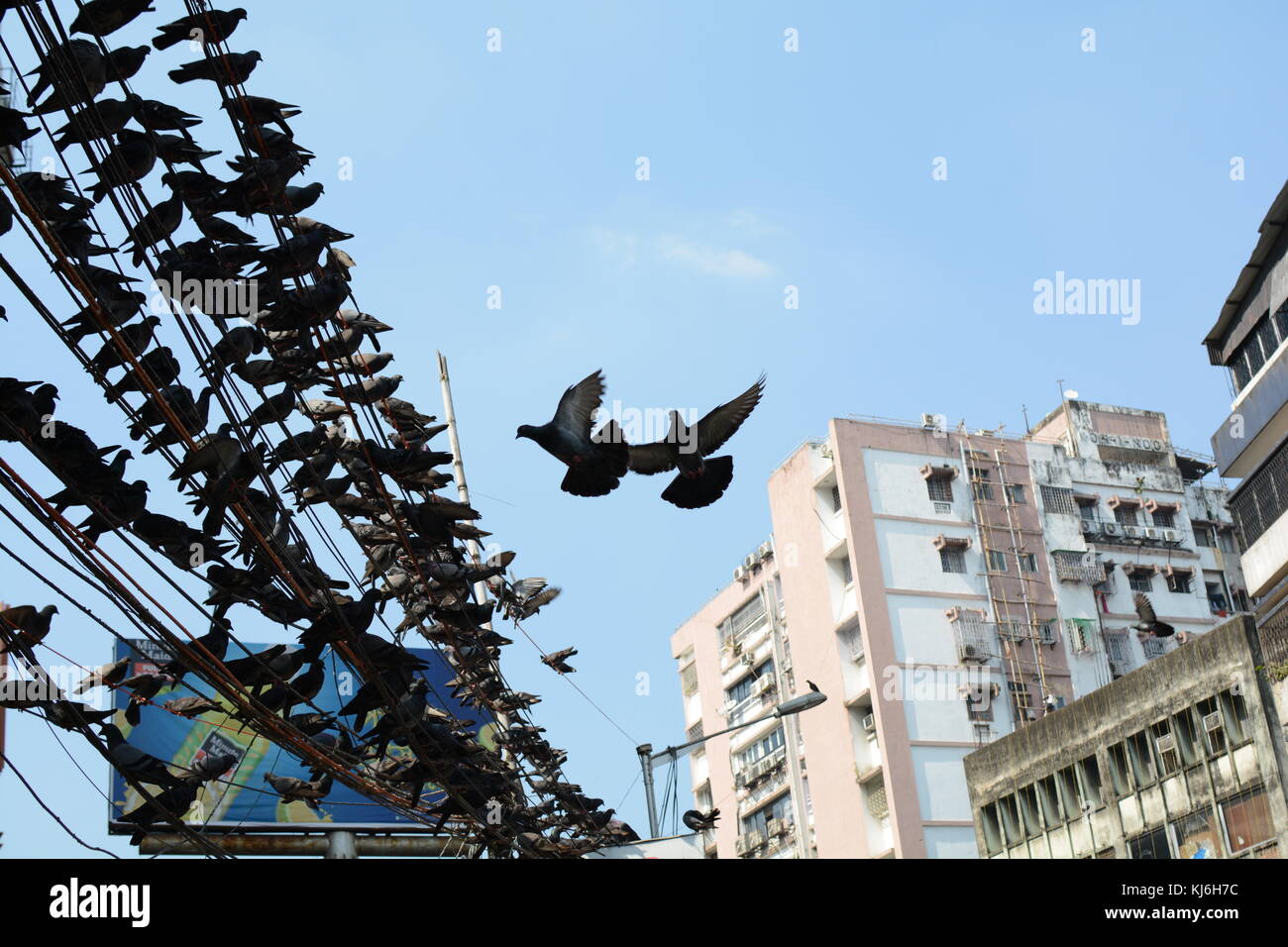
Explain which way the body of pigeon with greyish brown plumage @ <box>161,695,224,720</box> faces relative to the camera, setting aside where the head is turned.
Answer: to the viewer's left

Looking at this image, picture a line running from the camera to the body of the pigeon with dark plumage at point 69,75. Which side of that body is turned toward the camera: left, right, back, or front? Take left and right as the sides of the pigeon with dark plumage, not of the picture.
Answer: right

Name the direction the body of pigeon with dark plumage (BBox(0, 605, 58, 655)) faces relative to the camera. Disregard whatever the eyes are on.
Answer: to the viewer's right

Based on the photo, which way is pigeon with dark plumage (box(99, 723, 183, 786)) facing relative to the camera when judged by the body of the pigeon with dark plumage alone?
to the viewer's left

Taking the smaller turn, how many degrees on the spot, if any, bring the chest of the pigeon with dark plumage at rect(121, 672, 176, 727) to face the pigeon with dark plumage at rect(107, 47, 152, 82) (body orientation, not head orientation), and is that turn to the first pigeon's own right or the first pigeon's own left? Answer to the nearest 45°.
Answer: approximately 90° to the first pigeon's own right

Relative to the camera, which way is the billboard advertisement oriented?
toward the camera

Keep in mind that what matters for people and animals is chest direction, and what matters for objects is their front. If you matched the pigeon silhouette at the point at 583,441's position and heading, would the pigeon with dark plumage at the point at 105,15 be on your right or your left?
on your left

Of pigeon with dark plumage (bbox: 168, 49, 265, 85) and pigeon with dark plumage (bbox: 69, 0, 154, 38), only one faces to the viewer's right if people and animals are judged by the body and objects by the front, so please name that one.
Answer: pigeon with dark plumage (bbox: 168, 49, 265, 85)

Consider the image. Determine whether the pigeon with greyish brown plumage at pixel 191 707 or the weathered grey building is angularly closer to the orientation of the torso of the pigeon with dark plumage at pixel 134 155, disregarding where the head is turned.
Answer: the weathered grey building

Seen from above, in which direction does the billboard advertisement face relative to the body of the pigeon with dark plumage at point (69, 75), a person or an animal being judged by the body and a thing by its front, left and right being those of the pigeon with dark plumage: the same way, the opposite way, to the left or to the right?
to the right

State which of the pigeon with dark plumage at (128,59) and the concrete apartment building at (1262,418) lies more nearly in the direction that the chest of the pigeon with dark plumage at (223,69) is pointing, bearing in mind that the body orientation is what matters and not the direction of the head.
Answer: the concrete apartment building

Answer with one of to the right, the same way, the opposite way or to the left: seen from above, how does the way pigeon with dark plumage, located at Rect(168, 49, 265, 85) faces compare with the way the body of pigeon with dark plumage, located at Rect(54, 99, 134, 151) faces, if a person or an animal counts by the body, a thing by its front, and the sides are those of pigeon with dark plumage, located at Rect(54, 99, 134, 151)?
the same way
